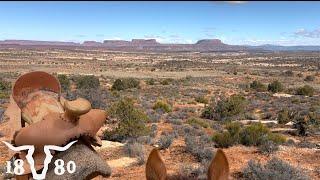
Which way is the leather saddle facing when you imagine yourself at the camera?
facing the viewer and to the right of the viewer

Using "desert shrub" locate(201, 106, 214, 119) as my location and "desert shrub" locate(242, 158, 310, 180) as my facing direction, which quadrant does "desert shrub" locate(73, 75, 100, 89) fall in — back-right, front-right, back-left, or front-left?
back-right

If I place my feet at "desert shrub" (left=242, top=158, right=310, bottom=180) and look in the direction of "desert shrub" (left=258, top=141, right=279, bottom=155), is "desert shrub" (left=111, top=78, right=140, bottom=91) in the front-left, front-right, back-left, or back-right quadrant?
front-left

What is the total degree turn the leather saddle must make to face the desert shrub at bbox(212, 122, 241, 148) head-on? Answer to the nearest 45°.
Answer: approximately 90° to its left
